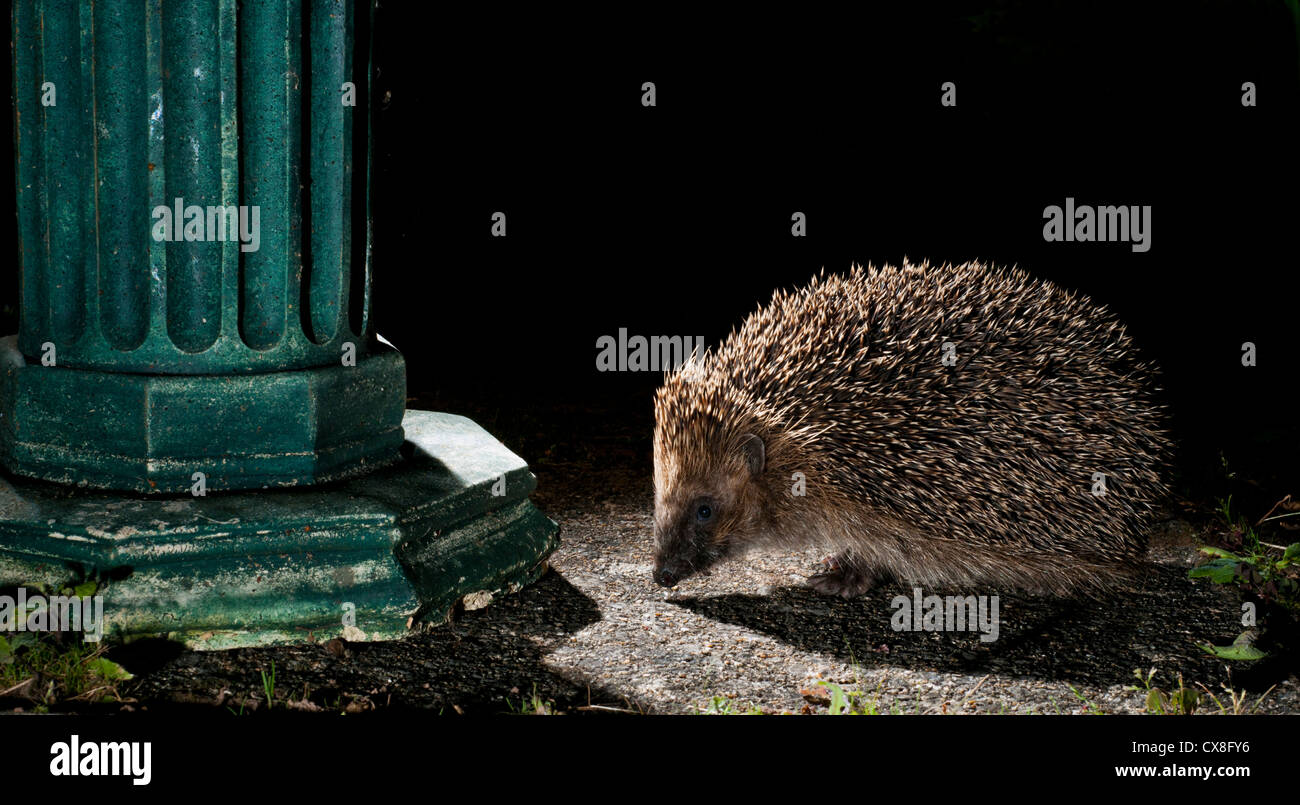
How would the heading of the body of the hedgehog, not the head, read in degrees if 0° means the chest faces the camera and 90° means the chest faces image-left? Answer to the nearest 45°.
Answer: approximately 90°

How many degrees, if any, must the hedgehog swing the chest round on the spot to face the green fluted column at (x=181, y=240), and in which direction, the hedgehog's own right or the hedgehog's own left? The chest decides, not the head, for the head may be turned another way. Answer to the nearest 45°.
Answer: approximately 45° to the hedgehog's own left
